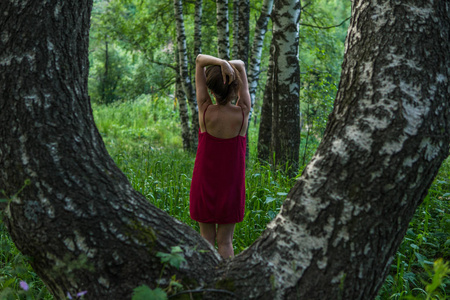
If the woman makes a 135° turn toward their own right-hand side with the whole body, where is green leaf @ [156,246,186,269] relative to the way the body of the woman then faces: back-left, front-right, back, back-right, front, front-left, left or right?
front-right

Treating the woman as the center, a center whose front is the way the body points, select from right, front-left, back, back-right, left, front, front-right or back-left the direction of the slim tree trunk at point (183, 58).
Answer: front

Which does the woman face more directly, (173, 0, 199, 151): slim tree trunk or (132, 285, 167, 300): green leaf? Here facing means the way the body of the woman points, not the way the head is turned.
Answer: the slim tree trunk

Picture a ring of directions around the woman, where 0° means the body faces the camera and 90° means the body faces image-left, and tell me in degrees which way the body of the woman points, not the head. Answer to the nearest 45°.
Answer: approximately 180°

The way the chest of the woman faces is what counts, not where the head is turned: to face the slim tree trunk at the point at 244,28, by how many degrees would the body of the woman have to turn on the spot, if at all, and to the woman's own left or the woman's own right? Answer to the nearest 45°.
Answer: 0° — they already face it

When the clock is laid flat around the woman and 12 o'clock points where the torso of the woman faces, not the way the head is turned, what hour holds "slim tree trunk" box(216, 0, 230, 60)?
The slim tree trunk is roughly at 12 o'clock from the woman.

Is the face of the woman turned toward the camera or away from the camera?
away from the camera

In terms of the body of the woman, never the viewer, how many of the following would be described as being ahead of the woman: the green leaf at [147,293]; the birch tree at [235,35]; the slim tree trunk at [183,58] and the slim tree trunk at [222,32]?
3

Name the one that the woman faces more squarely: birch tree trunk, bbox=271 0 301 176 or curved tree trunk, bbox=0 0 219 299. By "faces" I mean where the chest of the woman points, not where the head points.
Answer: the birch tree trunk

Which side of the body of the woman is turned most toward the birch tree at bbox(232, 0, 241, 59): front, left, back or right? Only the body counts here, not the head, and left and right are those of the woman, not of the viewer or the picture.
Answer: front

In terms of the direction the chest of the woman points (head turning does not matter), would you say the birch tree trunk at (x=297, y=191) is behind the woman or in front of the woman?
behind

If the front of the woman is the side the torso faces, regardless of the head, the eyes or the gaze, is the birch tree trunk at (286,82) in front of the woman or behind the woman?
in front

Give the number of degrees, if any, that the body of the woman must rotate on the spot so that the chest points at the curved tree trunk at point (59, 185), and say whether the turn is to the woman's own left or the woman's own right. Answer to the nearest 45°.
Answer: approximately 135° to the woman's own left

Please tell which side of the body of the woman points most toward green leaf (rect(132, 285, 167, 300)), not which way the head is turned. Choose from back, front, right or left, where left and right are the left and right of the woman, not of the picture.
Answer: back
